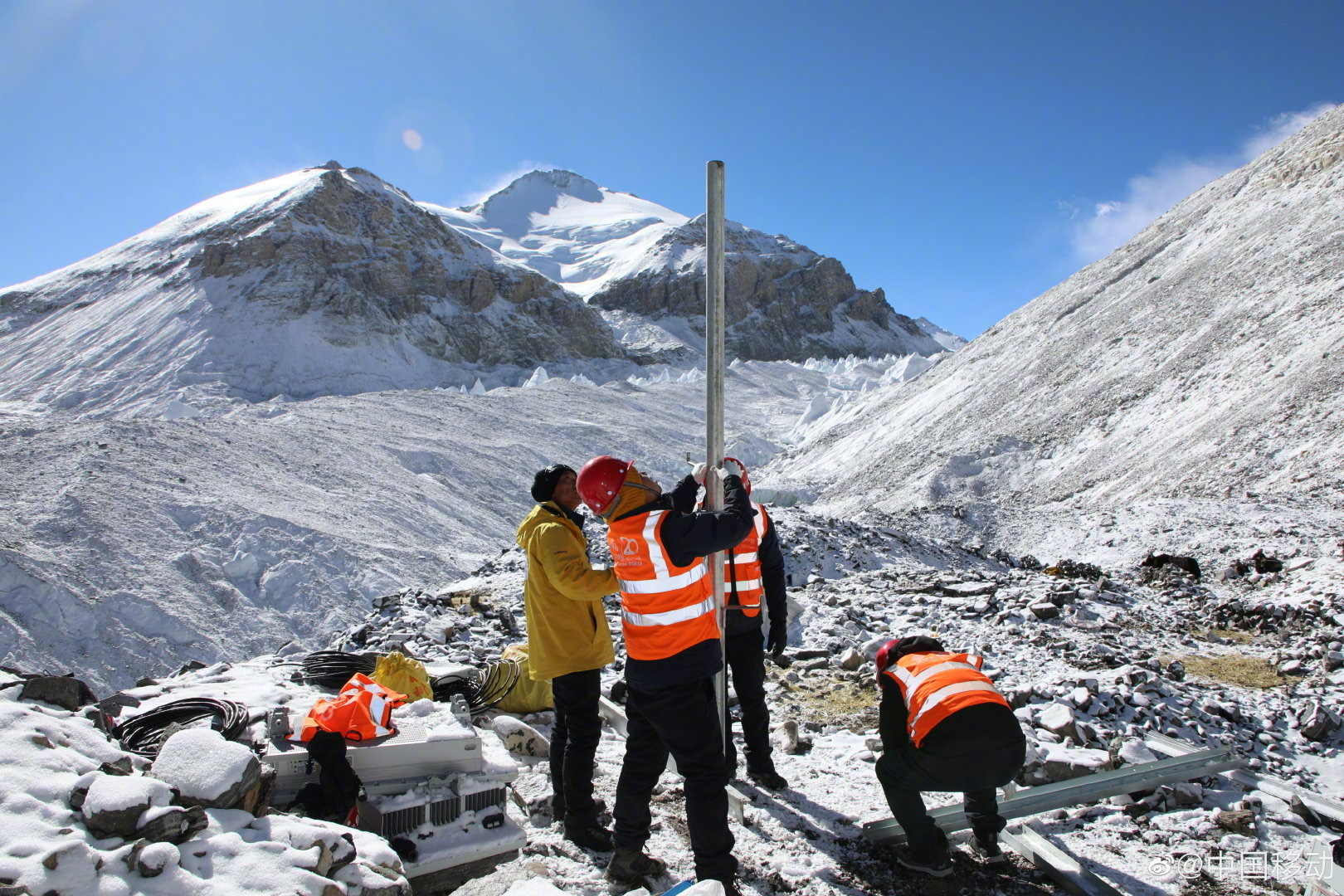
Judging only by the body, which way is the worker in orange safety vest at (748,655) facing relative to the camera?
toward the camera

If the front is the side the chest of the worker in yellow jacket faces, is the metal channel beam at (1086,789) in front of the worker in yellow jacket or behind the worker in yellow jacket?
in front

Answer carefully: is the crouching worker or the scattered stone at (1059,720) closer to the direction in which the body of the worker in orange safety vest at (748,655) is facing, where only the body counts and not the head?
the crouching worker

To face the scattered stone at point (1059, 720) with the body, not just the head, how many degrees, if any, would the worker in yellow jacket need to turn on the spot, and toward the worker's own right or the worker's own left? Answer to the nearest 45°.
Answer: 0° — they already face it

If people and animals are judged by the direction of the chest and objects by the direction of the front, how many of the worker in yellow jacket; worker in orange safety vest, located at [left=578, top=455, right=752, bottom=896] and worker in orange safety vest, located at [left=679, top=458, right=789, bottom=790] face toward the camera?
1

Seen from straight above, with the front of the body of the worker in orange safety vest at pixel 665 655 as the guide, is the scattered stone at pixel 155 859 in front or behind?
behind

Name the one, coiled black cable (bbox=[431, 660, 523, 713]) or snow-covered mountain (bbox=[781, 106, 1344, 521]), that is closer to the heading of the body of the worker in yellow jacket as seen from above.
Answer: the snow-covered mountain

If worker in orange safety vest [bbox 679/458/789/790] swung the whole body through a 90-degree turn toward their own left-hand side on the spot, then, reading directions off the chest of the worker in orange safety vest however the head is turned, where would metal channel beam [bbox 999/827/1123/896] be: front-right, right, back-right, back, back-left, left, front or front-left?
front-right

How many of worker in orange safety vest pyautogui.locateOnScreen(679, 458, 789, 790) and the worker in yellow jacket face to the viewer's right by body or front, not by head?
1

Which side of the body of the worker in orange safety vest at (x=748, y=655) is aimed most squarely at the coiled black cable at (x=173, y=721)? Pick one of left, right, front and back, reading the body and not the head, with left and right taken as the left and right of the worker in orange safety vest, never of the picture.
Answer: right

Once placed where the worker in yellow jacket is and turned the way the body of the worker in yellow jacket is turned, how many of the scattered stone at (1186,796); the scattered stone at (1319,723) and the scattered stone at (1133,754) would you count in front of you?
3

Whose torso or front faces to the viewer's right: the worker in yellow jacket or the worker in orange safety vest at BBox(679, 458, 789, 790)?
the worker in yellow jacket

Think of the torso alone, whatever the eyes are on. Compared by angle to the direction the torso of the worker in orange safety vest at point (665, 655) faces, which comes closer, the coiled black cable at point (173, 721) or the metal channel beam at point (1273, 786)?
the metal channel beam

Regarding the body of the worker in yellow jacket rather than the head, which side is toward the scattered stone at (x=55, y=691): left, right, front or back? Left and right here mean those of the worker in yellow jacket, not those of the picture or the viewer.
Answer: back

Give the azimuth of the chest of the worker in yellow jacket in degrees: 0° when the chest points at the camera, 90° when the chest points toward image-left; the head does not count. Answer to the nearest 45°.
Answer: approximately 270°

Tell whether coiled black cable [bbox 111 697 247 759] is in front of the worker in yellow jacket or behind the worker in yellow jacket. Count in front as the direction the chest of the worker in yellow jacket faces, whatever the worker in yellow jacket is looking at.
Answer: behind
